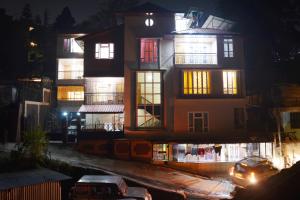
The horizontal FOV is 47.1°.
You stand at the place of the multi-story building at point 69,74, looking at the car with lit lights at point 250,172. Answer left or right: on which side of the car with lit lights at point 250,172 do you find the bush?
right

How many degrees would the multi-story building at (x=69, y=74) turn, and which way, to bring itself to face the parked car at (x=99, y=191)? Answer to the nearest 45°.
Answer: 0° — it already faces it

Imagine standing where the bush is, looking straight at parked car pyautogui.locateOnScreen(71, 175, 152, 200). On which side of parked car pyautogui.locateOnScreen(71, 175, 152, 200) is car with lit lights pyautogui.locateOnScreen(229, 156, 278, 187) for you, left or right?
left

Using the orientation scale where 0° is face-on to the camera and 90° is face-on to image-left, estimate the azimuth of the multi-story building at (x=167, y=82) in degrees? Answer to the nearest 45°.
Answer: approximately 0°

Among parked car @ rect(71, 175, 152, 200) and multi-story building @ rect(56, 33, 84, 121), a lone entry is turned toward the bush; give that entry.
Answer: the multi-story building

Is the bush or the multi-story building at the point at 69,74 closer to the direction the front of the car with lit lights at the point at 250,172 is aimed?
the bush
